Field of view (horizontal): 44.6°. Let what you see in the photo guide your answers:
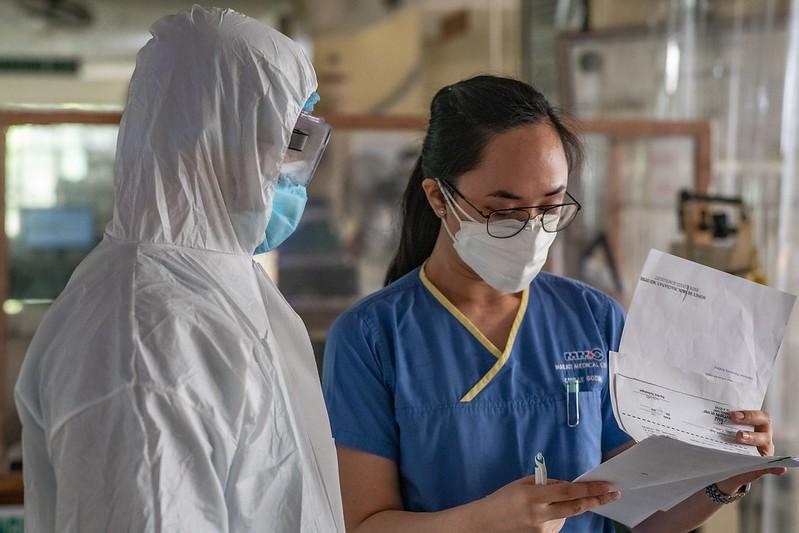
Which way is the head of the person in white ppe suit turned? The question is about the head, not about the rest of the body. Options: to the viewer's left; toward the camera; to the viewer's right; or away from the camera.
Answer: to the viewer's right

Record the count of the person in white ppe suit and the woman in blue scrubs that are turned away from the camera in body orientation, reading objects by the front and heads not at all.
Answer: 0

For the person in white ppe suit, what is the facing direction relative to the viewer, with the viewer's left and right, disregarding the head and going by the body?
facing to the right of the viewer

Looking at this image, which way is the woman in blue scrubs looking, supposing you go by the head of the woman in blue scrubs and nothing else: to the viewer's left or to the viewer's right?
to the viewer's right

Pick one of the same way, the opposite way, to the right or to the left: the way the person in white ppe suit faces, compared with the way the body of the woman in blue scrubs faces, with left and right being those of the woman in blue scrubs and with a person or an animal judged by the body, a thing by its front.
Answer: to the left

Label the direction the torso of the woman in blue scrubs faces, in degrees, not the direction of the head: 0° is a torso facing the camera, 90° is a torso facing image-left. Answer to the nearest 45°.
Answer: approximately 315°
